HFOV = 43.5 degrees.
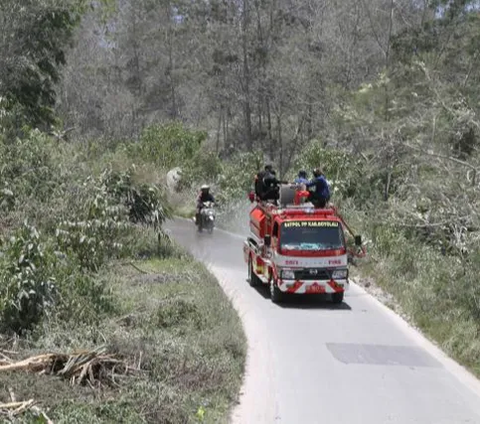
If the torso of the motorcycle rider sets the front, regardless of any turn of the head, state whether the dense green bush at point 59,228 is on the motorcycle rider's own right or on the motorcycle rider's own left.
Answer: on the motorcycle rider's own right

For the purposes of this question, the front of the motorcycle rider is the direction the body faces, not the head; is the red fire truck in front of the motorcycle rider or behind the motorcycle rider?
in front

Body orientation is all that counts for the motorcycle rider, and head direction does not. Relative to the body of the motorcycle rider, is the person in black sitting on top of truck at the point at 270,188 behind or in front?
in front

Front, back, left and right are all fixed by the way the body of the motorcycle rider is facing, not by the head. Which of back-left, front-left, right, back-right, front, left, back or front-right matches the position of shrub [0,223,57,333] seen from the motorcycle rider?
front-right

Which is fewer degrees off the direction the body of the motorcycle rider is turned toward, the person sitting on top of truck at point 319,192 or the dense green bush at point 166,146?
the person sitting on top of truck

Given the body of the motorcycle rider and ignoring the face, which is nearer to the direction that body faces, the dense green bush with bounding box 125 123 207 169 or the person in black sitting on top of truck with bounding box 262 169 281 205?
the person in black sitting on top of truck
